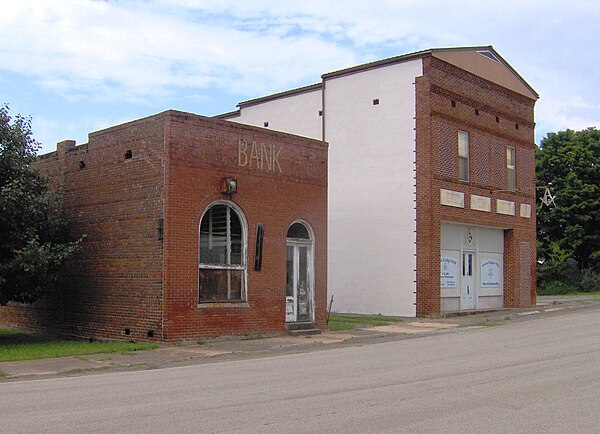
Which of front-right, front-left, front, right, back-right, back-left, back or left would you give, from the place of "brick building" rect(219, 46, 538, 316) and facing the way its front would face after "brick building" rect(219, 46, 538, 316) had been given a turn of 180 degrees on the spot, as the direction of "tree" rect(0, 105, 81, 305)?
left

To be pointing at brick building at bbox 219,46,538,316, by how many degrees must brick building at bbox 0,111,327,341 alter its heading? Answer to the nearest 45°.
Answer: approximately 90° to its left

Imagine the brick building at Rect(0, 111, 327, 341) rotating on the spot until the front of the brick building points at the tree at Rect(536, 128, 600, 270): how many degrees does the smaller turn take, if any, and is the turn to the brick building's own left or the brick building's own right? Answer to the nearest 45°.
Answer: approximately 90° to the brick building's own left

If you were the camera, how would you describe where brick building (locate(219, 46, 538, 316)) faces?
facing the viewer and to the right of the viewer

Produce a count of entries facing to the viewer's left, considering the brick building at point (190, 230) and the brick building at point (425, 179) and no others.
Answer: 0

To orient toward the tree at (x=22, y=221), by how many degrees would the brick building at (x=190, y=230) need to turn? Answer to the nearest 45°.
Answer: approximately 135° to its right

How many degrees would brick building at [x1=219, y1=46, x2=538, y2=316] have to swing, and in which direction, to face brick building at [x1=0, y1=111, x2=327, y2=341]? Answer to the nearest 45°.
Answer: approximately 90° to its right
